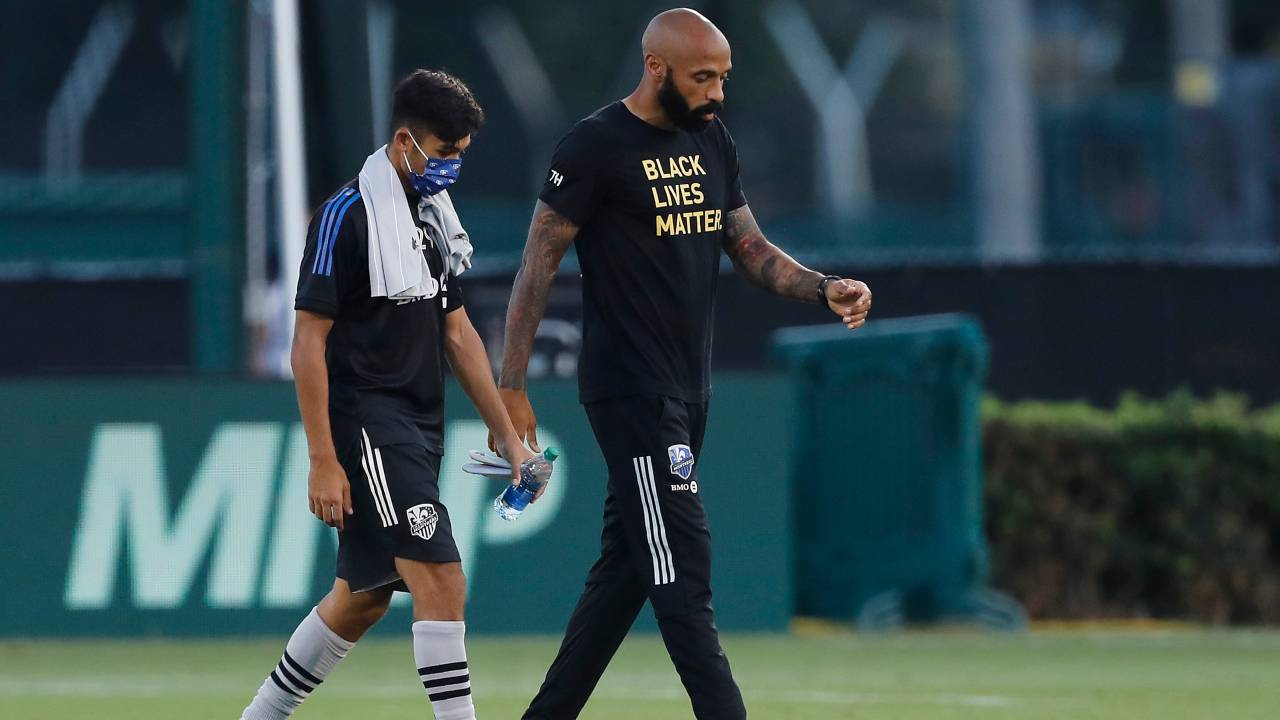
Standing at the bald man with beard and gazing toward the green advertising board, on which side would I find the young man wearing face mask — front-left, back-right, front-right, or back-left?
front-left

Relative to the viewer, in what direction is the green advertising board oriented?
toward the camera

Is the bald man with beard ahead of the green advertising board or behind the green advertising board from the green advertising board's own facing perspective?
ahead

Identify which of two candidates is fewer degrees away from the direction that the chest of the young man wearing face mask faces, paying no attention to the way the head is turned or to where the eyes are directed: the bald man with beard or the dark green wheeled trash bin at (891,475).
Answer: the bald man with beard

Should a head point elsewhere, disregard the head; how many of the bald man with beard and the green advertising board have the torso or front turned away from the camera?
0

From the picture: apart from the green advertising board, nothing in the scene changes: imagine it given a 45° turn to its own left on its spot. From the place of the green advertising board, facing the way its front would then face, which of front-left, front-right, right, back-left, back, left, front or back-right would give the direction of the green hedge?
front-left

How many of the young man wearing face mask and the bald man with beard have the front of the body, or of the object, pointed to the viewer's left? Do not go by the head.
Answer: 0

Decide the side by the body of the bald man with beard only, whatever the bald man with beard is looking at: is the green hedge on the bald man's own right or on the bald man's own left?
on the bald man's own left

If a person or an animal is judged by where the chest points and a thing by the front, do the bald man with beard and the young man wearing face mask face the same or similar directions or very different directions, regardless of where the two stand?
same or similar directions

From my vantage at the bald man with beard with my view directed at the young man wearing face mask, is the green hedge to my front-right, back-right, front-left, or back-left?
back-right

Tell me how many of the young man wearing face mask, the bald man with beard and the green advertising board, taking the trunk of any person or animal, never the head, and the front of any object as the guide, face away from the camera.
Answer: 0

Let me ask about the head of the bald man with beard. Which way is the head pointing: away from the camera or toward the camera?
toward the camera
